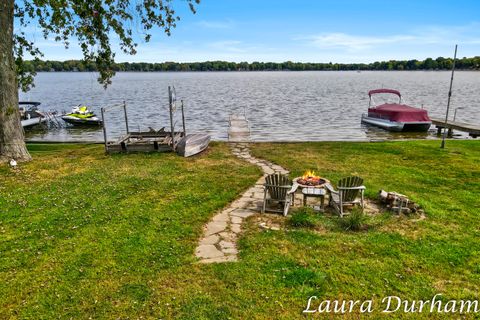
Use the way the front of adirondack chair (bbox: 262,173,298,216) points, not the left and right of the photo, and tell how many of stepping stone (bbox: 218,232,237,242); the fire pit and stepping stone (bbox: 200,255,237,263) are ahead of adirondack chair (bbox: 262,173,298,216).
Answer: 1

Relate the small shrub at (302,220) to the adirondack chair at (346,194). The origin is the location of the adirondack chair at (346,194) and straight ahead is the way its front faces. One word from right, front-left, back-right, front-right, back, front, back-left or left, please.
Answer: left

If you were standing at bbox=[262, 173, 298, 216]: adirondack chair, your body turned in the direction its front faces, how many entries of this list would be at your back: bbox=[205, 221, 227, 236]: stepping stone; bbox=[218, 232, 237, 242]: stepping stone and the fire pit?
2

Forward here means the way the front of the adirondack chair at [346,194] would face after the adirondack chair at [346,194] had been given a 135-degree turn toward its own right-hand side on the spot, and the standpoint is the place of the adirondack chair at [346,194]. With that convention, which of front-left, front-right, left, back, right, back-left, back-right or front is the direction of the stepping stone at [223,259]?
back-right

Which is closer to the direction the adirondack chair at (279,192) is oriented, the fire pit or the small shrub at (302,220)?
the fire pit

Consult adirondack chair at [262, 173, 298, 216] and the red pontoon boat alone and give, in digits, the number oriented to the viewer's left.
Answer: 0

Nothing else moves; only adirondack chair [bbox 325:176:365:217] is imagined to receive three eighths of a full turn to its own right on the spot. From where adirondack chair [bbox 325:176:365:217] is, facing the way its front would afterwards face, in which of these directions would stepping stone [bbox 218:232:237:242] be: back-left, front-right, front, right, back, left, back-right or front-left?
back-right

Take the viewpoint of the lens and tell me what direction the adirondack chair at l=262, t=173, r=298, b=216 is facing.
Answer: facing away from the viewer and to the right of the viewer

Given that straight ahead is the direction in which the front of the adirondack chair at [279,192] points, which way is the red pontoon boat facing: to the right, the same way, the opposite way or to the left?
to the right

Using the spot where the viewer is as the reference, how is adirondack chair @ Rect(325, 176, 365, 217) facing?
facing away from the viewer and to the left of the viewer

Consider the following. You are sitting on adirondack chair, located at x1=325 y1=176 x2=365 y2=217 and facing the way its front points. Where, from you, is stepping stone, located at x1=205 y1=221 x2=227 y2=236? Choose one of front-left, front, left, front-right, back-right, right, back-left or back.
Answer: left

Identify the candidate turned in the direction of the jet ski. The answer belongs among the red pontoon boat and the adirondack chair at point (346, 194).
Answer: the adirondack chair

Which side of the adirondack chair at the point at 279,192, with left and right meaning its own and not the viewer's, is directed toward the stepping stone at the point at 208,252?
back

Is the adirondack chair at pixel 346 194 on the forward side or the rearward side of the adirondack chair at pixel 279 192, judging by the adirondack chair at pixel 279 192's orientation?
on the forward side

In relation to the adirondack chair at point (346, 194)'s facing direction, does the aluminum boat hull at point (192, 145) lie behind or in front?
in front

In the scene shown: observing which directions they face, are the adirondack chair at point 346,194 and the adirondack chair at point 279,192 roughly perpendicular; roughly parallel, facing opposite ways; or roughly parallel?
roughly perpendicular

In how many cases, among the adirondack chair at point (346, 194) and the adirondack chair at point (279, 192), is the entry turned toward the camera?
0

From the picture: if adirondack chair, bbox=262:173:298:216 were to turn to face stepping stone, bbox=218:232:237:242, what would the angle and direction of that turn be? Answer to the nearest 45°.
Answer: approximately 180°
